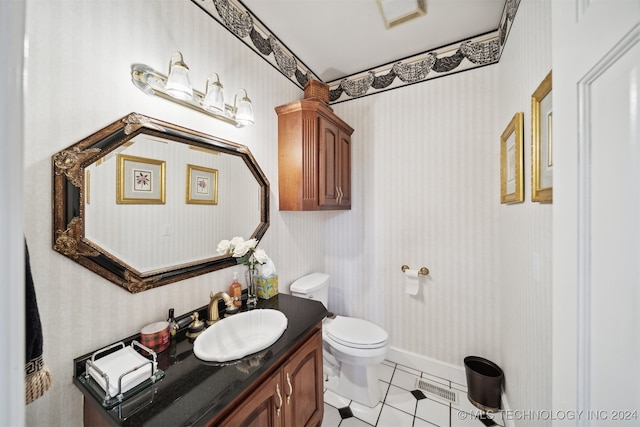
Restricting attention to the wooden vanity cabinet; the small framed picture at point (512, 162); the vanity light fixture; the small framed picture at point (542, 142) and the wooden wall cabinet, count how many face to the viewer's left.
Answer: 2

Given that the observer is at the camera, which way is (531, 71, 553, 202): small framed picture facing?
facing to the left of the viewer

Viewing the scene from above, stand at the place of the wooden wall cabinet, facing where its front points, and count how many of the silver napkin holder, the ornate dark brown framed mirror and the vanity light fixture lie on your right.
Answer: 3

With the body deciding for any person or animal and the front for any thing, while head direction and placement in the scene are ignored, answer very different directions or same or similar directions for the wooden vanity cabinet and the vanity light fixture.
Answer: same or similar directions

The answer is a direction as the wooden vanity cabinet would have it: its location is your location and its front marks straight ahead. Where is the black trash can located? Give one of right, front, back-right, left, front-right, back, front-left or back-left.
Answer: front-left

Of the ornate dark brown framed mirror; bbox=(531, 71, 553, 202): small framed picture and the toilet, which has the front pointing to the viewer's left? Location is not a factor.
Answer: the small framed picture

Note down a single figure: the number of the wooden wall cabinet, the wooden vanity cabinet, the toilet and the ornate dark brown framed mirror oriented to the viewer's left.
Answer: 0

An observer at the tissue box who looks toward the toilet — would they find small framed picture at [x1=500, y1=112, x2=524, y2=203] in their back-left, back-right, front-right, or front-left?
front-right

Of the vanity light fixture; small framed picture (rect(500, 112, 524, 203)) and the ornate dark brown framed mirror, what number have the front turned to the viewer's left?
1

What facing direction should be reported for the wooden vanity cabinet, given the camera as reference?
facing the viewer and to the right of the viewer

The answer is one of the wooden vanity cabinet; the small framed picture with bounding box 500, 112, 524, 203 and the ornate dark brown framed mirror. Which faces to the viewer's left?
the small framed picture

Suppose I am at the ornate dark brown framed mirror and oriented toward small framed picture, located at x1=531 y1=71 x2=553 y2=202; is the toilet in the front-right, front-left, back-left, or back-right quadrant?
front-left

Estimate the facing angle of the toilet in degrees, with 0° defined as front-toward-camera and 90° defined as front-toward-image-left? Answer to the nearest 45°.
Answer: approximately 315°

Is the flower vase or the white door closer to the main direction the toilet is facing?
the white door

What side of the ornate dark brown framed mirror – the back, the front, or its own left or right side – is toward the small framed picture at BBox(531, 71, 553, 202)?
front
